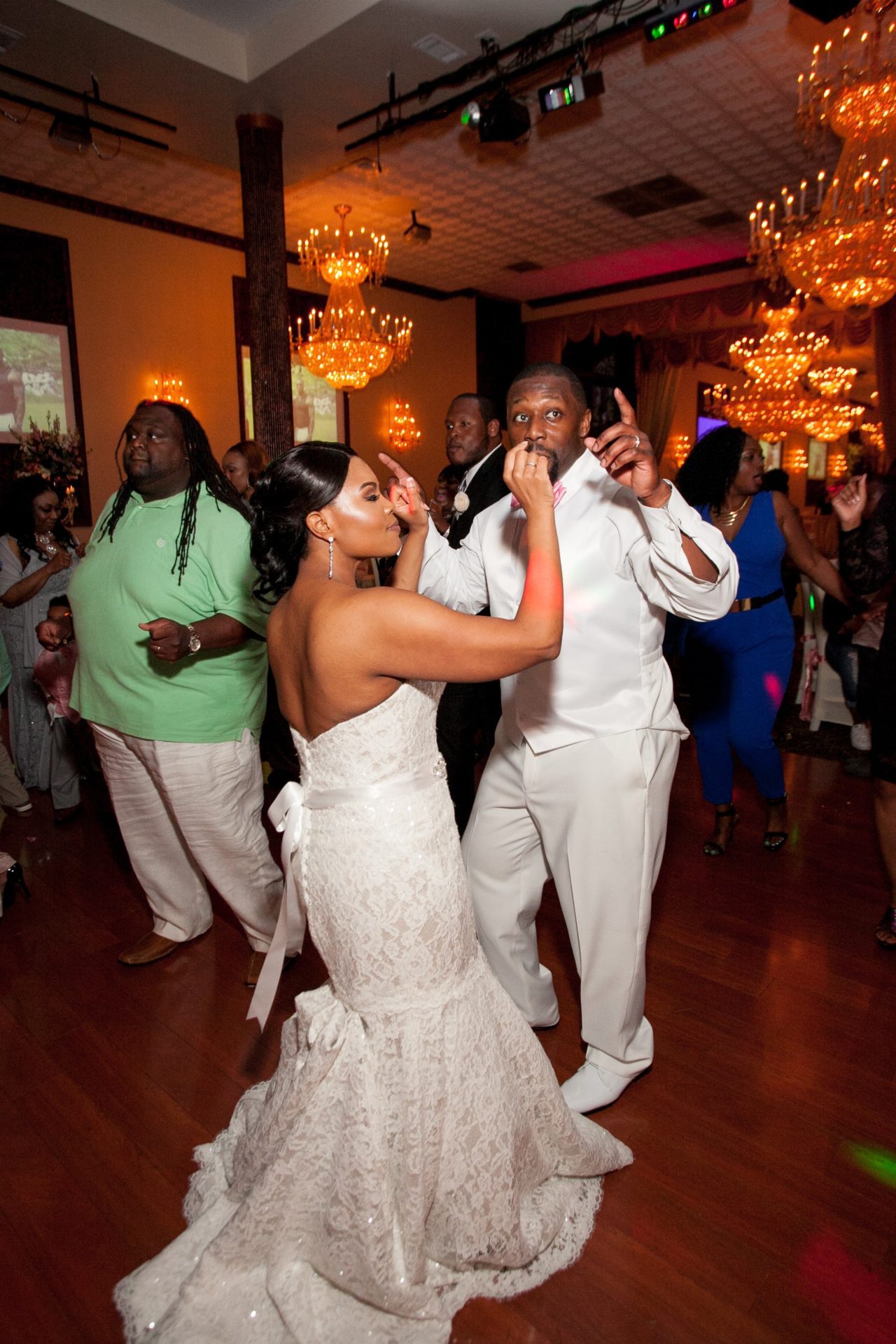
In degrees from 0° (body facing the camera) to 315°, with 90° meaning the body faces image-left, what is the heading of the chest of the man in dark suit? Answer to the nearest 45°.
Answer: approximately 45°

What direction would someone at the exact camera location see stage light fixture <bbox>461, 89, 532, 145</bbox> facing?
facing to the left of the viewer

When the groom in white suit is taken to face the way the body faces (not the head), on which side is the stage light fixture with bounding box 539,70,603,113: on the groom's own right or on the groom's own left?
on the groom's own right

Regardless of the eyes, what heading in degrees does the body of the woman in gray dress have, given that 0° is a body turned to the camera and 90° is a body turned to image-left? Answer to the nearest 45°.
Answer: approximately 315°

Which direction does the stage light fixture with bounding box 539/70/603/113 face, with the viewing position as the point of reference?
facing to the left of the viewer

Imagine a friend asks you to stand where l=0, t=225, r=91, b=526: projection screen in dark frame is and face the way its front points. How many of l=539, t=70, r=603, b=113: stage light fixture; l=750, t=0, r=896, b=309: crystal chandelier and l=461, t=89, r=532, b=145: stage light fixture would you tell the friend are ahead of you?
3

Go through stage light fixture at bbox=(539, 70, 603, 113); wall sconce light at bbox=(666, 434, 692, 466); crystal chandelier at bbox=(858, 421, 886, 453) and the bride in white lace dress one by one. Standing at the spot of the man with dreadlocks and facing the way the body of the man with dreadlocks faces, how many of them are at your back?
3

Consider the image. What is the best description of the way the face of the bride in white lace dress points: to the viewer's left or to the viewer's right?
to the viewer's right

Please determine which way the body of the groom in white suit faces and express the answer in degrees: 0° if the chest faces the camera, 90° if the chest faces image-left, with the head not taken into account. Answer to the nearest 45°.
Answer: approximately 45°

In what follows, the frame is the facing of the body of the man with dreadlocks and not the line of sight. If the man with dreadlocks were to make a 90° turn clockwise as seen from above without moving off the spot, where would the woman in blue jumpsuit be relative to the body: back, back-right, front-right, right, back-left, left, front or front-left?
back-right
